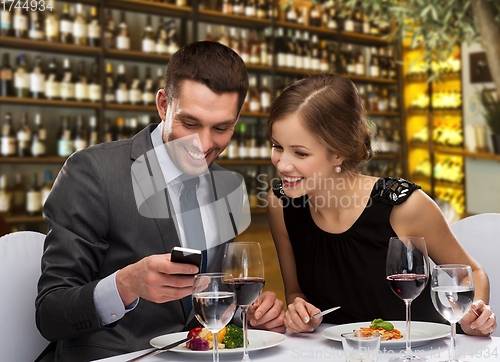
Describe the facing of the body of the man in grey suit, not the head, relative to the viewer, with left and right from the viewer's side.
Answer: facing the viewer and to the right of the viewer

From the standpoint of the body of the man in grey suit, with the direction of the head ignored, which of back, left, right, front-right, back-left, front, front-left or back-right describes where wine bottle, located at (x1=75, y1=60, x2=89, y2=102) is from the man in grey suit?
back-left

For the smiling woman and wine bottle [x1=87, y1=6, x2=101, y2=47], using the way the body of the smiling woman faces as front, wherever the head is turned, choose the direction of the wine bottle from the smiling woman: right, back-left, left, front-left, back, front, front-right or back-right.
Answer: right

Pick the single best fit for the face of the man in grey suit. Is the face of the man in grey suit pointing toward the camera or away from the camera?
toward the camera

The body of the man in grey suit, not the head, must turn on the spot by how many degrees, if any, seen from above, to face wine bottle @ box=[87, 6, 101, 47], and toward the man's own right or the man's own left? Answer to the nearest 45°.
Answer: approximately 135° to the man's own left

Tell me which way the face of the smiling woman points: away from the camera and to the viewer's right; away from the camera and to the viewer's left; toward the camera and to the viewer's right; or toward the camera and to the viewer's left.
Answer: toward the camera and to the viewer's left

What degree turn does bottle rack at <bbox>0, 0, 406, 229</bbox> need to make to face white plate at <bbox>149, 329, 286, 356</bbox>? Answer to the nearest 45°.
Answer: approximately 45° to its right

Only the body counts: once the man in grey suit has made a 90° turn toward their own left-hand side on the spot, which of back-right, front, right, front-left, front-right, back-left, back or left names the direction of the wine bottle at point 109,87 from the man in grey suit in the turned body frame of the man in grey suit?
front-left

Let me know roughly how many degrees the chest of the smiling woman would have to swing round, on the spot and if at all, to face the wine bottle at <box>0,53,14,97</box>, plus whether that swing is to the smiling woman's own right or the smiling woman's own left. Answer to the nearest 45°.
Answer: approximately 90° to the smiling woman's own right

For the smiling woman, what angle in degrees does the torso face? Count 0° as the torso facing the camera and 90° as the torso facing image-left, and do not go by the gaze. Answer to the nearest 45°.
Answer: approximately 45°

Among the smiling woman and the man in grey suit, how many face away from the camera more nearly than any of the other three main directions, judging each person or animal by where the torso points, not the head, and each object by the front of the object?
0
